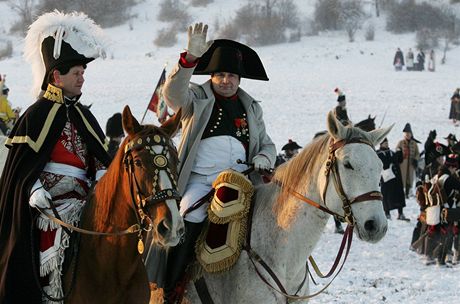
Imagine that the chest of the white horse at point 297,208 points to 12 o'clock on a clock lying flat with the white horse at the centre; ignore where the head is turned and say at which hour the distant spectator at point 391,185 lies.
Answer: The distant spectator is roughly at 8 o'clock from the white horse.

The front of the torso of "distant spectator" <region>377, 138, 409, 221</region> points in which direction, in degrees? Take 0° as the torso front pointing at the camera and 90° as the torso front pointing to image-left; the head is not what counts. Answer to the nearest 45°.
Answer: approximately 315°

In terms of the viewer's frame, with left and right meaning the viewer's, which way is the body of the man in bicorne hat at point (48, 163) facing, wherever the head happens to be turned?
facing the viewer and to the right of the viewer

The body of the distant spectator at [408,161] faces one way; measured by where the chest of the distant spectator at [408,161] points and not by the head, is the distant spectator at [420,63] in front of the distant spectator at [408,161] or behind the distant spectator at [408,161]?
behind

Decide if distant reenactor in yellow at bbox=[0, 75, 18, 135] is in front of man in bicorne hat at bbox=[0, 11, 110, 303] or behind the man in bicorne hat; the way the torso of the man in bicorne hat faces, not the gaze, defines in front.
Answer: behind

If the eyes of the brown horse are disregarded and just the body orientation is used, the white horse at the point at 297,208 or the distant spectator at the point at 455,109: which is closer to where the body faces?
the white horse

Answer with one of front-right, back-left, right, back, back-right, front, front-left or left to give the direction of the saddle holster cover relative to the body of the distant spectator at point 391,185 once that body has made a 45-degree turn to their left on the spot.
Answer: right

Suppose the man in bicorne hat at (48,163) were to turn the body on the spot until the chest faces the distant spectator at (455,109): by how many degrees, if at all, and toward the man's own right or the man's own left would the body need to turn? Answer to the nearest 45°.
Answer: approximately 90° to the man's own left

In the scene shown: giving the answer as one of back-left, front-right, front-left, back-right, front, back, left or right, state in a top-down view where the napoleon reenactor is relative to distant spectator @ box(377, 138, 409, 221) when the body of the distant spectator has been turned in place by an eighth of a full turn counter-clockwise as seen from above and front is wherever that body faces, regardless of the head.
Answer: right

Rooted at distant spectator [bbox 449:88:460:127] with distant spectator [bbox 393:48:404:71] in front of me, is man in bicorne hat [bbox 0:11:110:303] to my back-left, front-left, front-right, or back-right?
back-left

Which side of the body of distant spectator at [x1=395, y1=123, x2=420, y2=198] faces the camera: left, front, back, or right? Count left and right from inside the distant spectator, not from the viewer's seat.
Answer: front

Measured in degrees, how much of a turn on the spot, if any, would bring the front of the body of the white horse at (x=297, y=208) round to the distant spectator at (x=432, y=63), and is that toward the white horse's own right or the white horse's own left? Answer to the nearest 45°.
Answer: approximately 135° to the white horse's own left

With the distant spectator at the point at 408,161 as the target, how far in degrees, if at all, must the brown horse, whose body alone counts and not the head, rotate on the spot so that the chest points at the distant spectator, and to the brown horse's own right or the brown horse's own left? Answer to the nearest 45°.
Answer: approximately 90° to the brown horse's own left
